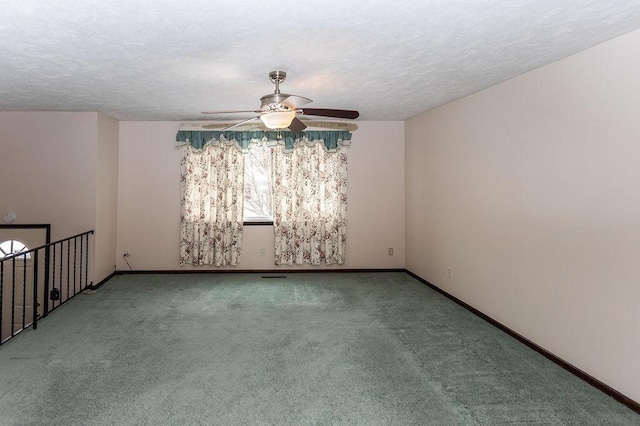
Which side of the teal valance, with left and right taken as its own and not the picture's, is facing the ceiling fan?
front

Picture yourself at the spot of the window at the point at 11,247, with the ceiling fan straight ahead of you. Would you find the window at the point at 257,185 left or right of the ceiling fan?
left

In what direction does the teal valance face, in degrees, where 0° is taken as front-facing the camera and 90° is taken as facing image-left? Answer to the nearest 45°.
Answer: approximately 0°

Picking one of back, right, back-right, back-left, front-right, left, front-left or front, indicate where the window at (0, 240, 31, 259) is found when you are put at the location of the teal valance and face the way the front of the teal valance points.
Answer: right
